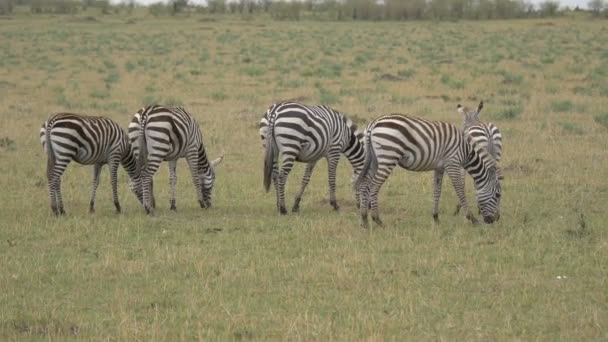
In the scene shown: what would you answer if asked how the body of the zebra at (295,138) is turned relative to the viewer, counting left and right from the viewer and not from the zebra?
facing away from the viewer and to the right of the viewer

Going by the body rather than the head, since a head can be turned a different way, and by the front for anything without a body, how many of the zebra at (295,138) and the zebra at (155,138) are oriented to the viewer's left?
0

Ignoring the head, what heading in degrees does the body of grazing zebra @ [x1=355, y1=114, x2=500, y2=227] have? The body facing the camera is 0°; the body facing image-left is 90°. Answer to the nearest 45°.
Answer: approximately 270°

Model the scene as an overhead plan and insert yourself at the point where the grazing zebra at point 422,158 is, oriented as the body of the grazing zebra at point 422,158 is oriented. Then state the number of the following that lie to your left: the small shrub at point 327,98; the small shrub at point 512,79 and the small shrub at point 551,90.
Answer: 3

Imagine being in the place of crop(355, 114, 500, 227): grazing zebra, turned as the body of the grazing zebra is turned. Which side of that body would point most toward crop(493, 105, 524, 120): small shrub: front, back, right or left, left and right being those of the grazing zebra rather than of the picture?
left

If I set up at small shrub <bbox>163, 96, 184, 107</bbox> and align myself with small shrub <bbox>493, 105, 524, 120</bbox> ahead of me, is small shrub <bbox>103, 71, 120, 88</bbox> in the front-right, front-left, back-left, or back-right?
back-left

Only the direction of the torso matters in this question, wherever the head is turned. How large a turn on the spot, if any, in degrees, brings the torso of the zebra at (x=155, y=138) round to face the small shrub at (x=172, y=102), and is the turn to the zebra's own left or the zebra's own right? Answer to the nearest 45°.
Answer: approximately 45° to the zebra's own left

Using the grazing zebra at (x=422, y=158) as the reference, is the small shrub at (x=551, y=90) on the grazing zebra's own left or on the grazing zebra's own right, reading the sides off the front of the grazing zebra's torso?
on the grazing zebra's own left

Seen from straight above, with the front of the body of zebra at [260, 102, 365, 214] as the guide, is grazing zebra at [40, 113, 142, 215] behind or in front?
behind

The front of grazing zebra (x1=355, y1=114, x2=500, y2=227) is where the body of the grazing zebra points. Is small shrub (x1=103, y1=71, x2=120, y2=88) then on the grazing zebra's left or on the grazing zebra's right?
on the grazing zebra's left

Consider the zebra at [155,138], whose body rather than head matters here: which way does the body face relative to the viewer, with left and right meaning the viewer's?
facing away from the viewer and to the right of the viewer

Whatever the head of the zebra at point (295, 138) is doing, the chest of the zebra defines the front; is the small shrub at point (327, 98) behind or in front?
in front

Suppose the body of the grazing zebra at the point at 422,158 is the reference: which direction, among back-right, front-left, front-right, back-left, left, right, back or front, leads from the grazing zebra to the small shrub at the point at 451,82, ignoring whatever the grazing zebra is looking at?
left

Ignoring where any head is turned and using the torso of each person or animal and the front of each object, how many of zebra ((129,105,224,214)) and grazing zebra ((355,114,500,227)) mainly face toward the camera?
0
